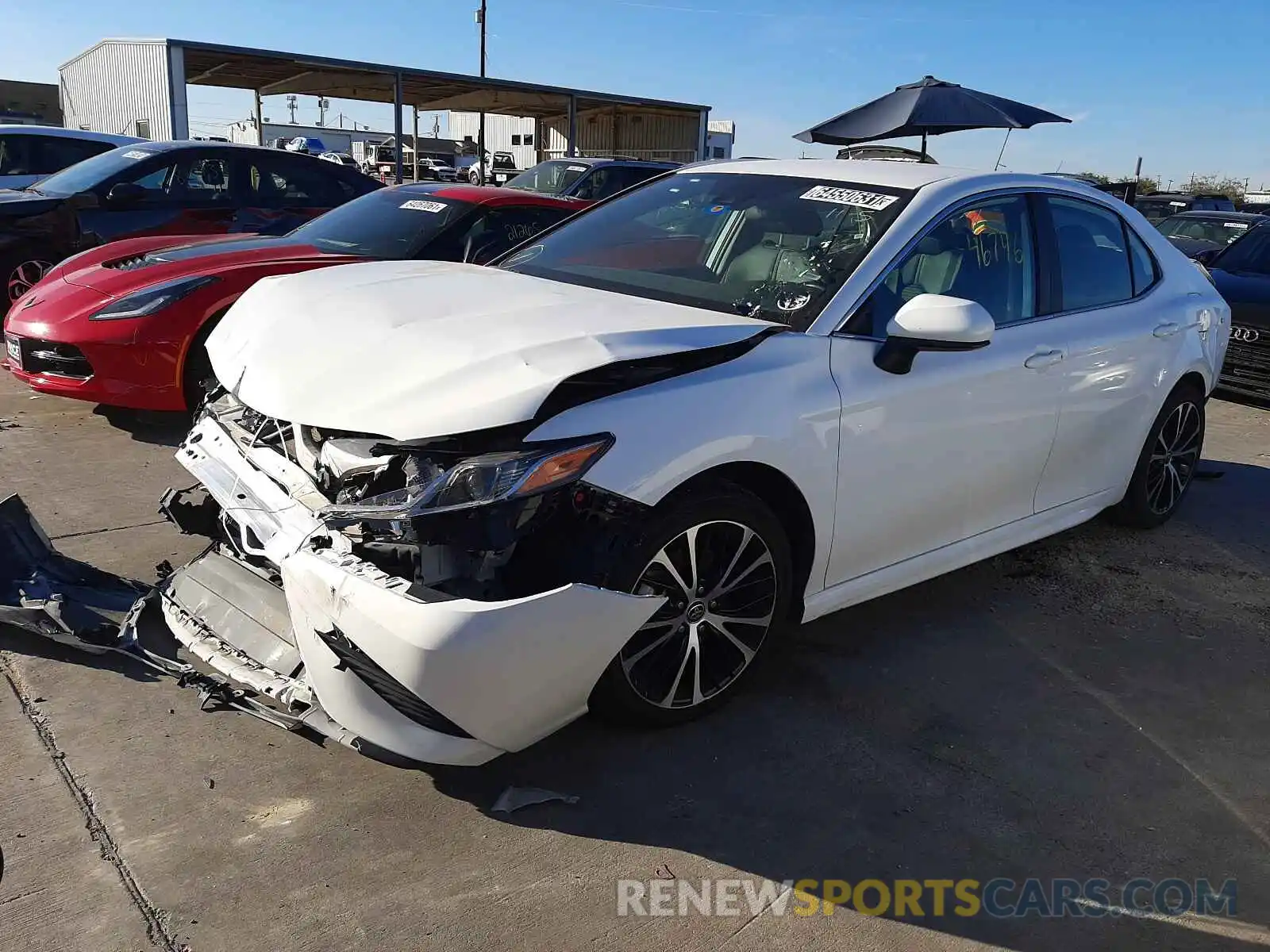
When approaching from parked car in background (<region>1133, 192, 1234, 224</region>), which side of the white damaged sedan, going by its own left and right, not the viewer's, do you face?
back

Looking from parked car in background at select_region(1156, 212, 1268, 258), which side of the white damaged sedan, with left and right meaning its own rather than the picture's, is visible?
back

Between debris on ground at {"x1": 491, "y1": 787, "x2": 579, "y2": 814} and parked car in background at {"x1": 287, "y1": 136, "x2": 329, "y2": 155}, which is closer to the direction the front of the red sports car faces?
the debris on ground

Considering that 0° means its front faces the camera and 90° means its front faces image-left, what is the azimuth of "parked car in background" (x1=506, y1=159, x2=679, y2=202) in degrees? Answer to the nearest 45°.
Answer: approximately 45°

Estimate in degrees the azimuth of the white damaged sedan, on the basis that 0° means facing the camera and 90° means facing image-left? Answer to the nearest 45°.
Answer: approximately 45°

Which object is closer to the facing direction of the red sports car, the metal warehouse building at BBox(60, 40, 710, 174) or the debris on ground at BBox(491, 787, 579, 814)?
the debris on ground

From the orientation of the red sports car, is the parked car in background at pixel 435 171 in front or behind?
behind

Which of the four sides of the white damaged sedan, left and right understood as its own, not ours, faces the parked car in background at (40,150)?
right
